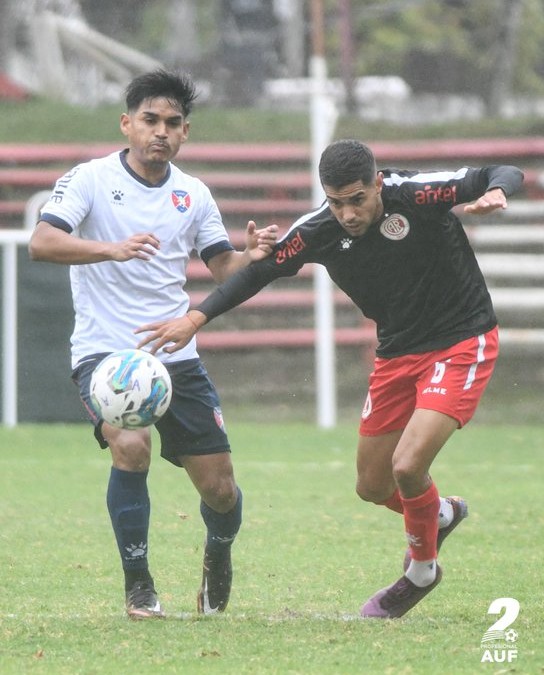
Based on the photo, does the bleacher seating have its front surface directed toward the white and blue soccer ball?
yes

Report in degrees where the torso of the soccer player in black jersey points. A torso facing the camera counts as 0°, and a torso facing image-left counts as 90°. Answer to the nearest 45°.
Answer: approximately 45°

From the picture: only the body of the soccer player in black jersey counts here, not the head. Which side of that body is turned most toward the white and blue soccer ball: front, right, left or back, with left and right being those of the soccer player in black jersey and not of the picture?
front

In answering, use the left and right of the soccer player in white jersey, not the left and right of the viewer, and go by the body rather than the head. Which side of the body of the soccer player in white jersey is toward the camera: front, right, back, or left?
front

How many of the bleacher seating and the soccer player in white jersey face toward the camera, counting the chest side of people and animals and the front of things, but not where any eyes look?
2

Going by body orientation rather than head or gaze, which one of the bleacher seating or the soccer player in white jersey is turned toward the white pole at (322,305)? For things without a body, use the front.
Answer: the bleacher seating

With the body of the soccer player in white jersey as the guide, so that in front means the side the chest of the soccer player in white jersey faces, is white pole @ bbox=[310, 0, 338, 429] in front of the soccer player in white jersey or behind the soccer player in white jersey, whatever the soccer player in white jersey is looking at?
behind

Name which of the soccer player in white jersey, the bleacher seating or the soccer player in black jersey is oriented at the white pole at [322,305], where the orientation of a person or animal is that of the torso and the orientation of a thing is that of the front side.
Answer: the bleacher seating

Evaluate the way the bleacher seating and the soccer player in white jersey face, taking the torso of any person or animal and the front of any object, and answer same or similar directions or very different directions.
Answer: same or similar directions

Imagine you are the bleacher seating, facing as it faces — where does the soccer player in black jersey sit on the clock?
The soccer player in black jersey is roughly at 12 o'clock from the bleacher seating.

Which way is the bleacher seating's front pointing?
toward the camera

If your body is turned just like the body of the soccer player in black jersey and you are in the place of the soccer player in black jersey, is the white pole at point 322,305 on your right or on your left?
on your right

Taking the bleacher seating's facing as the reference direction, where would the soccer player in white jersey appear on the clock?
The soccer player in white jersey is roughly at 12 o'clock from the bleacher seating.

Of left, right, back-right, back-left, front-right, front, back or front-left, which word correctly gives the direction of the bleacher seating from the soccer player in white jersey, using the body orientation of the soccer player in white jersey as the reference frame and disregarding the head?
back
